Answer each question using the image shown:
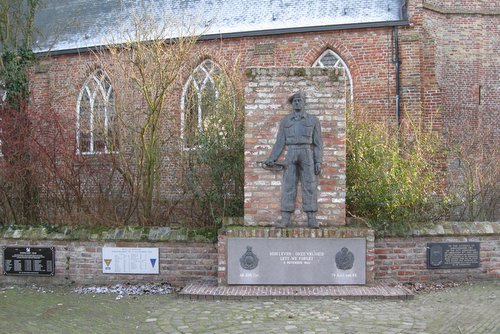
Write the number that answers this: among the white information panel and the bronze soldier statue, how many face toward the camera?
2

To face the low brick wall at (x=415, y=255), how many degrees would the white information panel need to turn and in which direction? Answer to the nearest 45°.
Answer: approximately 90° to its left

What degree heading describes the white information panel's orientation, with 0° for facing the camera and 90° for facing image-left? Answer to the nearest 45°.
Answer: approximately 0°

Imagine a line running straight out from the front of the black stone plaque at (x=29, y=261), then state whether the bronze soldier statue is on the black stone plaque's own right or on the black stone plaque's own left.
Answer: on the black stone plaque's own left

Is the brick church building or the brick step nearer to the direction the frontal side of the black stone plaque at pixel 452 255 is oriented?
the brick step

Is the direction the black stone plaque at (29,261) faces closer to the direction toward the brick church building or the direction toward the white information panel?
the white information panel

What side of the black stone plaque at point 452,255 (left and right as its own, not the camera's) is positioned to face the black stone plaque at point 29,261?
right

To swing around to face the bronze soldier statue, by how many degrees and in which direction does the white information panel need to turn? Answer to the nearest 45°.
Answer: approximately 45° to its left

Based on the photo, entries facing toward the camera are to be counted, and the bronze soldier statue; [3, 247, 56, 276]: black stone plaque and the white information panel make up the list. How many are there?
3
